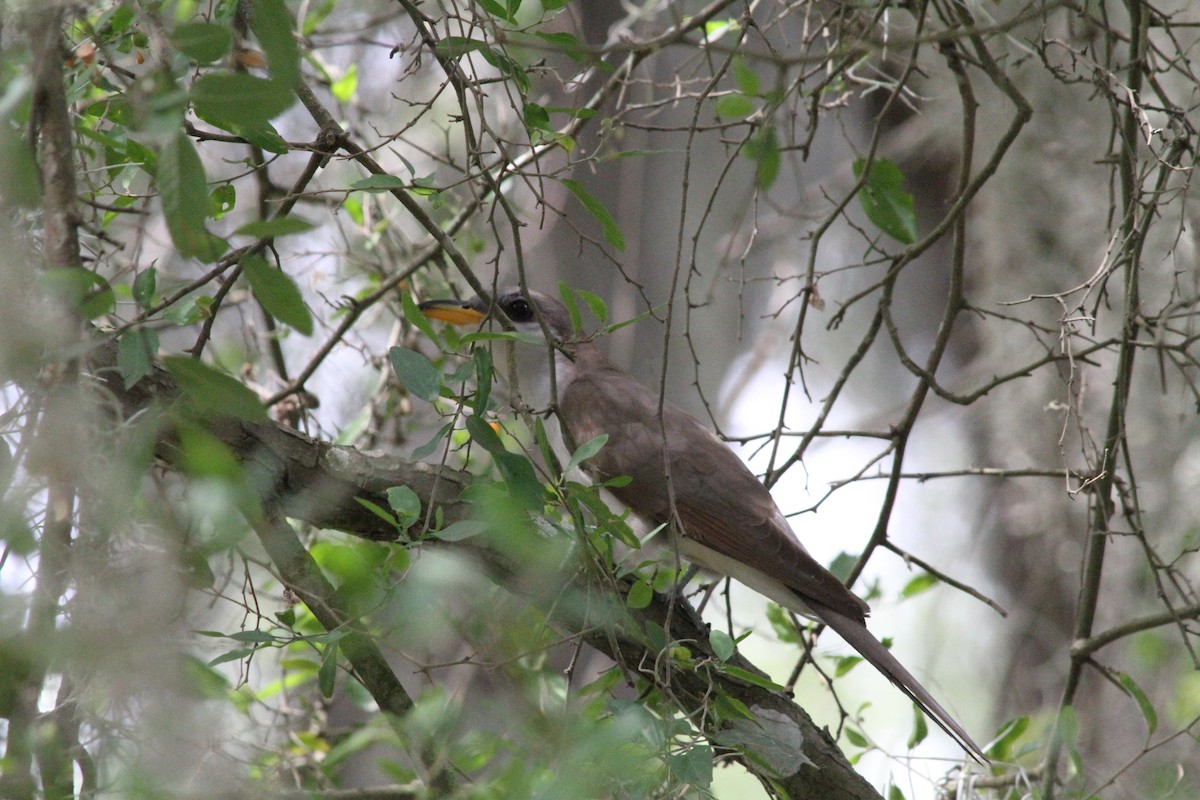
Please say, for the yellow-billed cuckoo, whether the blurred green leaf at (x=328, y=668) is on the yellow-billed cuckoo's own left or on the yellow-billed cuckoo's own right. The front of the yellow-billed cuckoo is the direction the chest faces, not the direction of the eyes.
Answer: on the yellow-billed cuckoo's own left

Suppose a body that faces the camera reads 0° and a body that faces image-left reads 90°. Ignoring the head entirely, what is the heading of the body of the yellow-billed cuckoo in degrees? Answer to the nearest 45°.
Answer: approximately 90°

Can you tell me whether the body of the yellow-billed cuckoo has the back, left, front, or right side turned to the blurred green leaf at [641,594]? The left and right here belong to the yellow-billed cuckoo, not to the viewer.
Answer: left

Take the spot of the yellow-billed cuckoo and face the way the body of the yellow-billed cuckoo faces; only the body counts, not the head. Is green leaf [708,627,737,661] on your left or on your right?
on your left

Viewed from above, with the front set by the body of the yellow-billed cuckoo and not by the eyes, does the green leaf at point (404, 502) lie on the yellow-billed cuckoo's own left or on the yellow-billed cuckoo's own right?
on the yellow-billed cuckoo's own left
